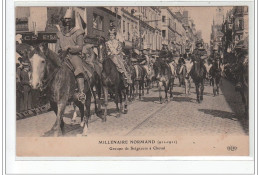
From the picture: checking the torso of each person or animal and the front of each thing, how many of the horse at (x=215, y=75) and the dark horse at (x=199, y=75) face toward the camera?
2

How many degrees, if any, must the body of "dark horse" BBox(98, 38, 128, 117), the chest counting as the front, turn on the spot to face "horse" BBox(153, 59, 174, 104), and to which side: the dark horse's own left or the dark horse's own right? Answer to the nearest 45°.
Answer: approximately 180°

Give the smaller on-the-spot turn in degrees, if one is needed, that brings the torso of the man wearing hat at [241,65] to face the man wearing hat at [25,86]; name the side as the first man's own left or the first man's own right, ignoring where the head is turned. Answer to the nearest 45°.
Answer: approximately 45° to the first man's own right

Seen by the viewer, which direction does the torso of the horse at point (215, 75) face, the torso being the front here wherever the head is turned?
toward the camera

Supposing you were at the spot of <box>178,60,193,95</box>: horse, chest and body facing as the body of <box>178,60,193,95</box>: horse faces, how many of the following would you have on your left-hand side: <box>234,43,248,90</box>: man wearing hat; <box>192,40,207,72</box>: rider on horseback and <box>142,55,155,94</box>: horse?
2

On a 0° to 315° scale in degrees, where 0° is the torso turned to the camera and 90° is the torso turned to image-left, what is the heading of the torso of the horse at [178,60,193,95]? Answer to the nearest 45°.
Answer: approximately 45°

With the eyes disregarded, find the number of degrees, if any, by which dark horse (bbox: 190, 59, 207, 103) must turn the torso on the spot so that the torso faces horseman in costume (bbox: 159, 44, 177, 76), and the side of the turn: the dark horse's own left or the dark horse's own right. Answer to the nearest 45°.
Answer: approximately 90° to the dark horse's own right

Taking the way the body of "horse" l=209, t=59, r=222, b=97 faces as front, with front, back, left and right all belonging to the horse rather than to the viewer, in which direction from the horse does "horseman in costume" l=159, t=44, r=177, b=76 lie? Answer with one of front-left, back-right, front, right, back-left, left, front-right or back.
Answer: right

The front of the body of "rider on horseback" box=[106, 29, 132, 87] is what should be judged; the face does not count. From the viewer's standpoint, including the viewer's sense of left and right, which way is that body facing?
facing the viewer and to the left of the viewer
